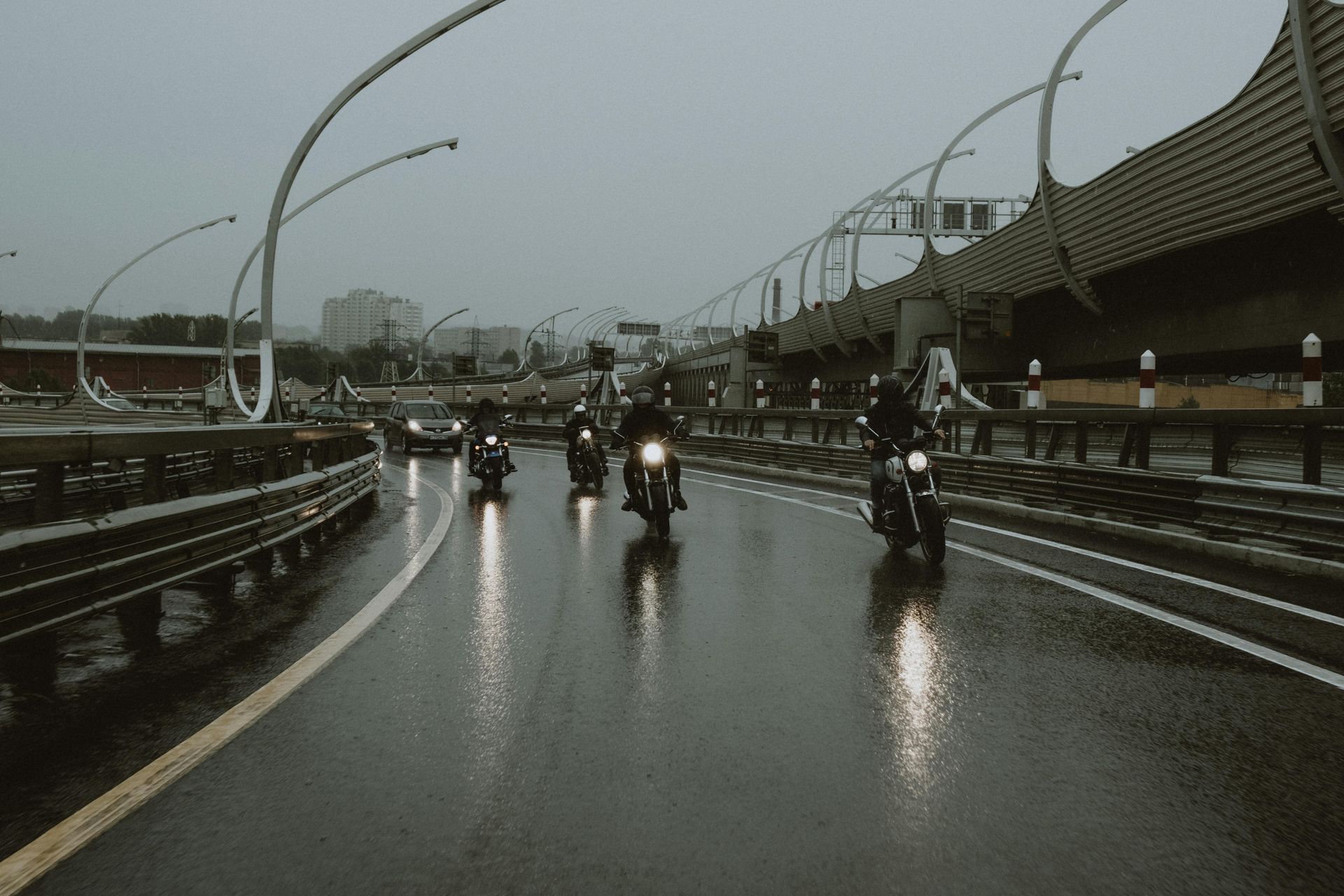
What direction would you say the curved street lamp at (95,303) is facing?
to the viewer's right

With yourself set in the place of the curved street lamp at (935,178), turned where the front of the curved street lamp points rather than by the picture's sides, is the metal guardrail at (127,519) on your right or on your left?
on your right

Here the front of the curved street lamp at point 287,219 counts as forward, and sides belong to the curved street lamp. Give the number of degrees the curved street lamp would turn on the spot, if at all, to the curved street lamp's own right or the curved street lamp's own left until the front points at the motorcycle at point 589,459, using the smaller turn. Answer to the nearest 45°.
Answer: approximately 45° to the curved street lamp's own right

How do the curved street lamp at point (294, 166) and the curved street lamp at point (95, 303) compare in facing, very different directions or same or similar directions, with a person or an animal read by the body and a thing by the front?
same or similar directions

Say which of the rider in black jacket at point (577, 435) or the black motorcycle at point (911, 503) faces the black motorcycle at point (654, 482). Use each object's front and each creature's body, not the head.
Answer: the rider in black jacket

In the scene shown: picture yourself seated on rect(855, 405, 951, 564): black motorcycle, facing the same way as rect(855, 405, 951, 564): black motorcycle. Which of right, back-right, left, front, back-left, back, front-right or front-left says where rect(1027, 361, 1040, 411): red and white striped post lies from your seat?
back-left

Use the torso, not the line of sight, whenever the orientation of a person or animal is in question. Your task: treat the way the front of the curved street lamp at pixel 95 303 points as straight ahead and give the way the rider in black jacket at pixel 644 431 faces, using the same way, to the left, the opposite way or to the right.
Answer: to the right

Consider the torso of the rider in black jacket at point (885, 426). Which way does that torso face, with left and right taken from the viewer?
facing the viewer and to the right of the viewer

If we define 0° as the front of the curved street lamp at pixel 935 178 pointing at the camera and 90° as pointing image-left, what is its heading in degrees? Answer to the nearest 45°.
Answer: approximately 270°

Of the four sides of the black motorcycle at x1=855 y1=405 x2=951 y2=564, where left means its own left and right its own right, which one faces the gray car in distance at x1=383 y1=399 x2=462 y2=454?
back

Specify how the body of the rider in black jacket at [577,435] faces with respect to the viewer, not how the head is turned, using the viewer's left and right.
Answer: facing the viewer

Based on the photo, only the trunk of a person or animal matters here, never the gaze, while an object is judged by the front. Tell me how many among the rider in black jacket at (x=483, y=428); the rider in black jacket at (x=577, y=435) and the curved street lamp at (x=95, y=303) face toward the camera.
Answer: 2

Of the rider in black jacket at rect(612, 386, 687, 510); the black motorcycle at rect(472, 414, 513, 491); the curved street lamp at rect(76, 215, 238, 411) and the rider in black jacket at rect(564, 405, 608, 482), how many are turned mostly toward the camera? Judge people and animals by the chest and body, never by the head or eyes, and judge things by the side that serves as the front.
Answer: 3

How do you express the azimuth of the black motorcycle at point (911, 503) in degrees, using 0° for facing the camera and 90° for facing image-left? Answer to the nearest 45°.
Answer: approximately 315°

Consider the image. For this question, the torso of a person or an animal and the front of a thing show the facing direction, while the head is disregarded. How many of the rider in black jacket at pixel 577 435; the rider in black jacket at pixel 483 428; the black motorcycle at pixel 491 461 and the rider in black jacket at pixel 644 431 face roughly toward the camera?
4

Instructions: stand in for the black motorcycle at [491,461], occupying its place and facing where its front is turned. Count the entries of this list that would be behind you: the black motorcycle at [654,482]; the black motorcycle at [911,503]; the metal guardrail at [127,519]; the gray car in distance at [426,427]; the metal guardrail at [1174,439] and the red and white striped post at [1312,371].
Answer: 1

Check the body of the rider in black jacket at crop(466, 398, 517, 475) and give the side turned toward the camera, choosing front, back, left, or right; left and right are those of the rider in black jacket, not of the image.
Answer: front
